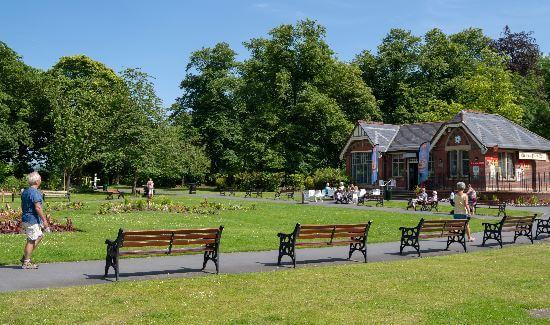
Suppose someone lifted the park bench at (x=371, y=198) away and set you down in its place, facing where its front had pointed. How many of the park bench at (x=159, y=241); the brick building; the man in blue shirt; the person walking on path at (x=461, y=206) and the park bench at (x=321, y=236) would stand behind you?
1

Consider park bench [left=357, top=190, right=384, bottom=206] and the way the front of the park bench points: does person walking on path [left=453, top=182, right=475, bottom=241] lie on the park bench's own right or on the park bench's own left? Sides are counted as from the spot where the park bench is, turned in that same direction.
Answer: on the park bench's own left

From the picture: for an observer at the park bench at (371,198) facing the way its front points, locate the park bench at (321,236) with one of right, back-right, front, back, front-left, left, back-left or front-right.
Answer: front-left

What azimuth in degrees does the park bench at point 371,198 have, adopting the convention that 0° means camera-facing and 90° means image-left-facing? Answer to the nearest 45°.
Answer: approximately 45°

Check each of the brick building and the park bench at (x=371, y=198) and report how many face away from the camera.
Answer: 0

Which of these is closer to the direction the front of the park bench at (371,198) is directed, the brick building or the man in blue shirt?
the man in blue shirt

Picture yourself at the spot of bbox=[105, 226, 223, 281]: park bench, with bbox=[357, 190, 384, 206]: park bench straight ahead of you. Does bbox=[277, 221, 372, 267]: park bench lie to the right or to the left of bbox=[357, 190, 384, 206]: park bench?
right

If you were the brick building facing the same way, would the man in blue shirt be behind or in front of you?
in front

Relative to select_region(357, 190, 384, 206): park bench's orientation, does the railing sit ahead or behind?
behind

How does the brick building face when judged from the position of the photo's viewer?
facing the viewer and to the left of the viewer
